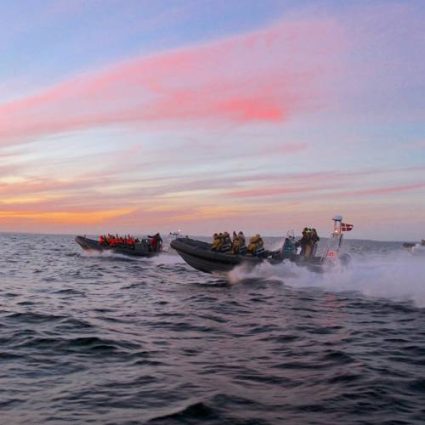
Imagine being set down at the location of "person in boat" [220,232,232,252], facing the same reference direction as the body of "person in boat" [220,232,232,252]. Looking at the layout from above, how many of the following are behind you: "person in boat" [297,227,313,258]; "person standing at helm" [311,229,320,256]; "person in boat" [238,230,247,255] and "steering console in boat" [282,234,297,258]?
4

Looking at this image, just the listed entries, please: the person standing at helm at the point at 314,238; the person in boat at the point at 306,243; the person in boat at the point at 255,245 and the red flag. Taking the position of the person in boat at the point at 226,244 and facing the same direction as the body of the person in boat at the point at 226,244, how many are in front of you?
0

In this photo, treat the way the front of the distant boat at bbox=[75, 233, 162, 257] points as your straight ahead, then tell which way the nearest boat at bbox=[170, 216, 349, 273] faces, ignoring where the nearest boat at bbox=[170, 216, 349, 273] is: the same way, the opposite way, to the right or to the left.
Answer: the same way

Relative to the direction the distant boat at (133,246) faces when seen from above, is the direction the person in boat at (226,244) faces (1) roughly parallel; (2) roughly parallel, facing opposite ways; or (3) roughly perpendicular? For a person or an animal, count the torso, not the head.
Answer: roughly parallel

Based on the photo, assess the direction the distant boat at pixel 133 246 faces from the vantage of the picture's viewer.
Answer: facing to the left of the viewer

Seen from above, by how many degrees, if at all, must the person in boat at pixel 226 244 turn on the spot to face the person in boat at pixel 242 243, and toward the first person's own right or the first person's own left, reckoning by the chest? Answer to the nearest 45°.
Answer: approximately 180°

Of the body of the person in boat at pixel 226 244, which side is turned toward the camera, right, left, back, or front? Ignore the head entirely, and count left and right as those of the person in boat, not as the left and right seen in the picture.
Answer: left

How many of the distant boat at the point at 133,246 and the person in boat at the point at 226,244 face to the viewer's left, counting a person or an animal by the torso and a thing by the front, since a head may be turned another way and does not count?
2

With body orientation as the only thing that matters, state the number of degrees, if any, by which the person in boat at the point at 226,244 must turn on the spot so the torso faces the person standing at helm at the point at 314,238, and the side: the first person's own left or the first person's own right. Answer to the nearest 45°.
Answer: approximately 180°

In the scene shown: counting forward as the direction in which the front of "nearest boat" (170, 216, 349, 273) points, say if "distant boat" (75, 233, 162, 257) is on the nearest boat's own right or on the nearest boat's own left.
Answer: on the nearest boat's own right

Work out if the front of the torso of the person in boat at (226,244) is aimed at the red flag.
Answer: no

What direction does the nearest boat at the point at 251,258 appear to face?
to the viewer's left
